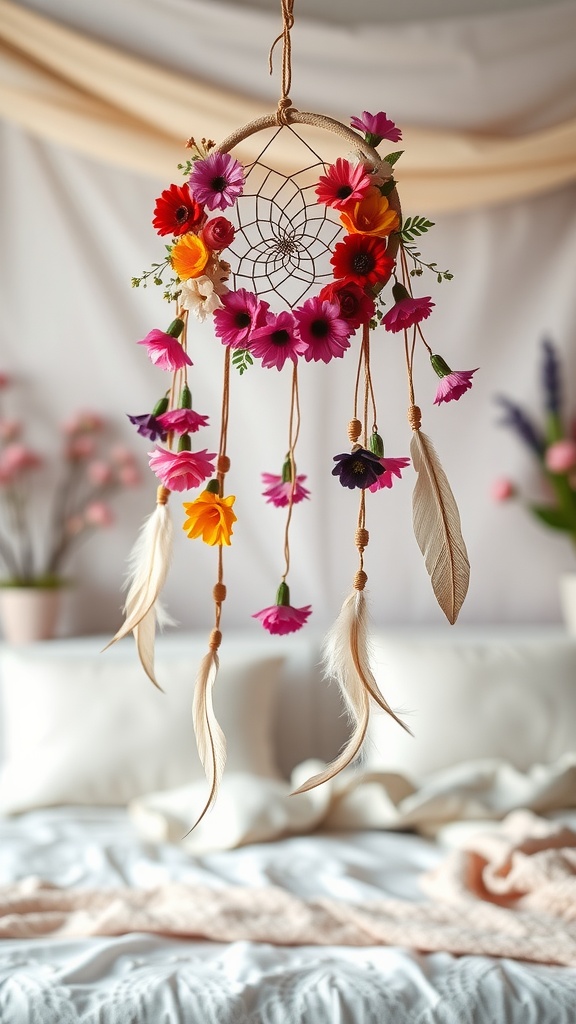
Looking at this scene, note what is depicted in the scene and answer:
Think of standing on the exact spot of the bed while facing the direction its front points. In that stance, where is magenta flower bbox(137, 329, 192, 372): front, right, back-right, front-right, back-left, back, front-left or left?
front

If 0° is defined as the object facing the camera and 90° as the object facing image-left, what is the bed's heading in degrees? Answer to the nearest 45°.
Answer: approximately 0°

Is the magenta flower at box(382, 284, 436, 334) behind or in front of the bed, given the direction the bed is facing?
in front

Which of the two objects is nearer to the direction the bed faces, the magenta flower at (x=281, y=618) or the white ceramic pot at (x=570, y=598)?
the magenta flower

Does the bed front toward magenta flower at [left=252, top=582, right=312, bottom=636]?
yes

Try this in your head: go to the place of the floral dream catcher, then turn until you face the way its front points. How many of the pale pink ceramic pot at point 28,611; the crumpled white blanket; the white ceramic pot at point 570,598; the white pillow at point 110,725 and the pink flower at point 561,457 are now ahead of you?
0

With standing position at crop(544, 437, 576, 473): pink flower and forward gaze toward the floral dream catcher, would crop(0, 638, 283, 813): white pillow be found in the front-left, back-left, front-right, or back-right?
front-right

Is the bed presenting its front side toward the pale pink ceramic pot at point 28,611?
no

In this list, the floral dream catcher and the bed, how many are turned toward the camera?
2

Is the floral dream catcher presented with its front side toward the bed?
no

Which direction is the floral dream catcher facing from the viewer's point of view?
toward the camera

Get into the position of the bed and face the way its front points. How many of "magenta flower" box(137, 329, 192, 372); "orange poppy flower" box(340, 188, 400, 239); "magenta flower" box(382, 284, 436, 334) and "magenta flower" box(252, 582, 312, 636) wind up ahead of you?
4

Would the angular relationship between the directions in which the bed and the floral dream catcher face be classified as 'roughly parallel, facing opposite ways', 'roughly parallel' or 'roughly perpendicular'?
roughly parallel

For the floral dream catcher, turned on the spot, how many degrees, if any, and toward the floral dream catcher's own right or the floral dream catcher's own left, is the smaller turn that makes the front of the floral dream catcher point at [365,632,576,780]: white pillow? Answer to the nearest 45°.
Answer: approximately 180°
